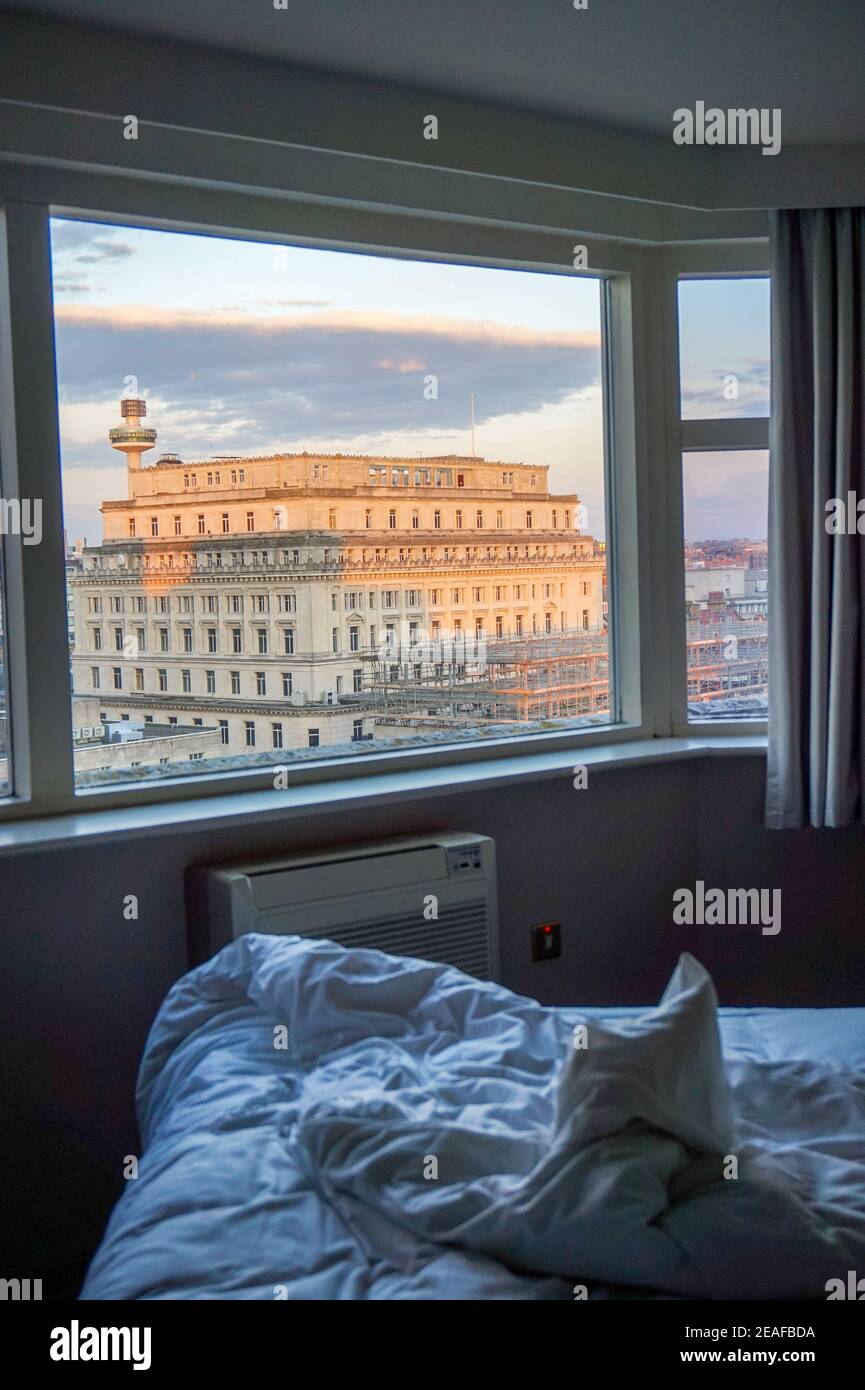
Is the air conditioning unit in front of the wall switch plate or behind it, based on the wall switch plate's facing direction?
in front

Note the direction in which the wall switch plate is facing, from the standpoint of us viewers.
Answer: facing the viewer

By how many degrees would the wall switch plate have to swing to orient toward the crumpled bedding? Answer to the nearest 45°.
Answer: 0° — it already faces it
